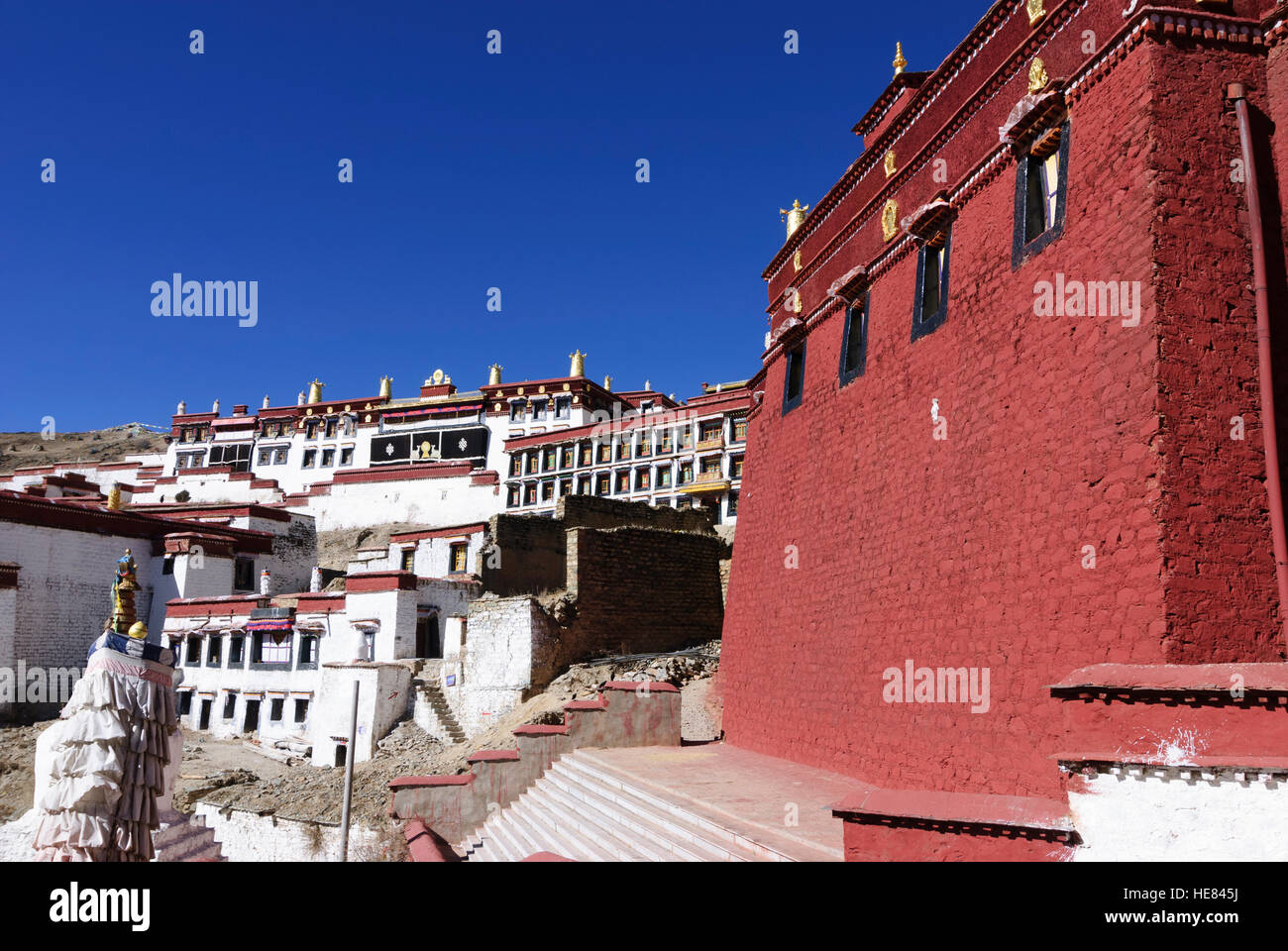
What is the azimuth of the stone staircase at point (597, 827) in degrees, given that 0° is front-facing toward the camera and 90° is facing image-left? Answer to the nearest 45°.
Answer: approximately 45°

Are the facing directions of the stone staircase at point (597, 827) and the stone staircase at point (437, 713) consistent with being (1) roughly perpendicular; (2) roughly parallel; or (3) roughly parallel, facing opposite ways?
roughly perpendicular

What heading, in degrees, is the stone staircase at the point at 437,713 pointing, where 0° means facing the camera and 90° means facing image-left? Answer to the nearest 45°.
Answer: approximately 315°

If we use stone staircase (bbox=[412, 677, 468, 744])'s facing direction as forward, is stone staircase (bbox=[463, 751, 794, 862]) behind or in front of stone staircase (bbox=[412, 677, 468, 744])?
in front

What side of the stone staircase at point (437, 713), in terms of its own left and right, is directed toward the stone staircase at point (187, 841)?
right
